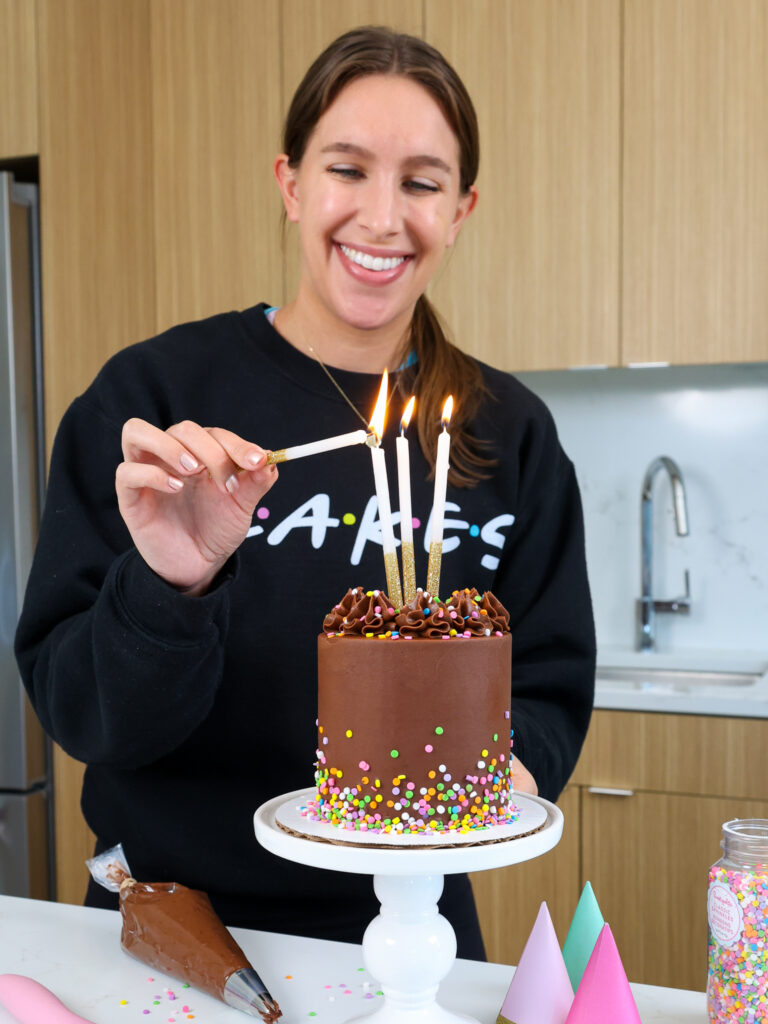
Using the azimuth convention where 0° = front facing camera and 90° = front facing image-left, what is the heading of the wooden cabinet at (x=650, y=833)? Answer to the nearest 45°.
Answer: approximately 0°

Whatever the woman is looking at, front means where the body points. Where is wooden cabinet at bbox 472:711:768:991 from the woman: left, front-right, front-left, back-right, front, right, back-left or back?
back-left

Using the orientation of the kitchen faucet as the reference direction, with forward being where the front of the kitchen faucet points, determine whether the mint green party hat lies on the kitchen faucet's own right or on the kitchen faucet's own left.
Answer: on the kitchen faucet's own right

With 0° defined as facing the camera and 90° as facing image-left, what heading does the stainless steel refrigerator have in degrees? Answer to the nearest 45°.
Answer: approximately 0°

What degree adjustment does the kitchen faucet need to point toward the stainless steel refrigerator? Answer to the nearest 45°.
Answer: approximately 90° to its right
